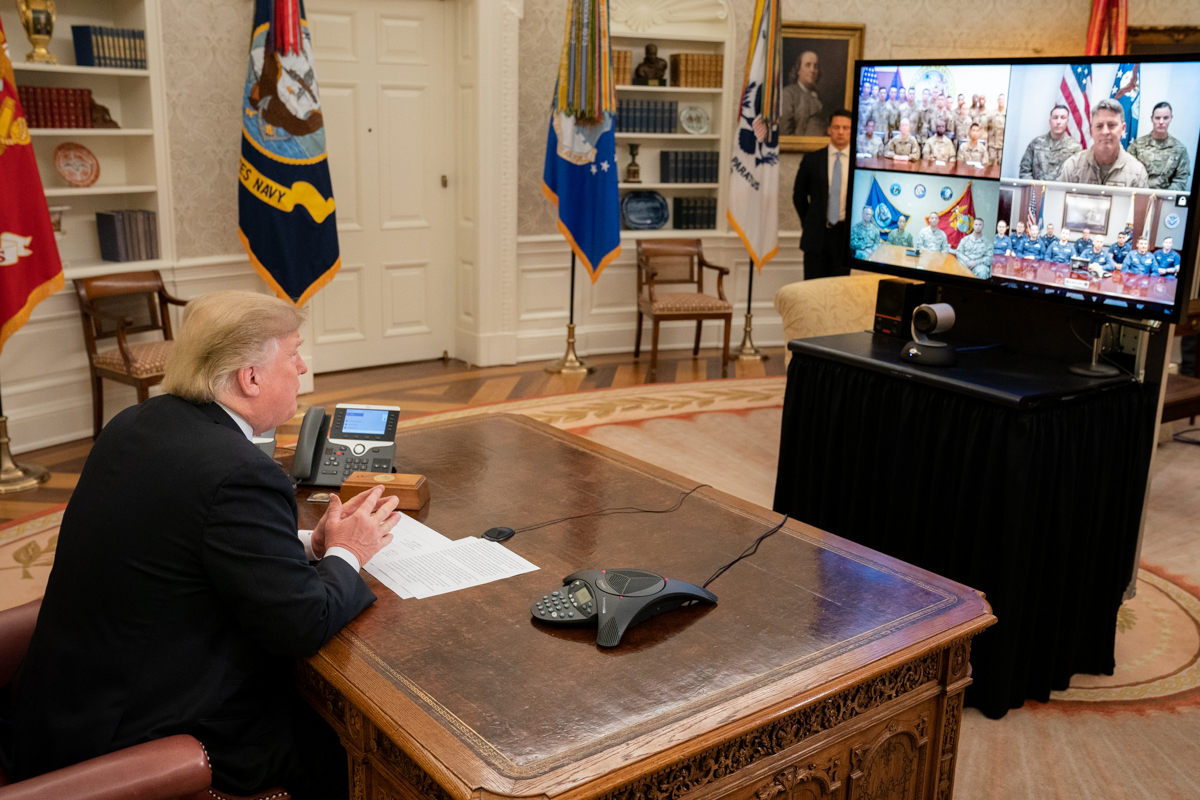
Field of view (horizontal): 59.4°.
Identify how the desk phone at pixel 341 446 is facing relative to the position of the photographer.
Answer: facing the viewer

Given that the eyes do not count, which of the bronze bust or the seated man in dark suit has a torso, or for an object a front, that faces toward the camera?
the bronze bust

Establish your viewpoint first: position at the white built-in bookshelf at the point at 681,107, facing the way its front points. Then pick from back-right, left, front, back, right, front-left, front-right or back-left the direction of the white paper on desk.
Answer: front

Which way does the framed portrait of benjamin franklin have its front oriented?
toward the camera

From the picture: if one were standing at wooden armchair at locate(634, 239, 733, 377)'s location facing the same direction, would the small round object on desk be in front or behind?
in front

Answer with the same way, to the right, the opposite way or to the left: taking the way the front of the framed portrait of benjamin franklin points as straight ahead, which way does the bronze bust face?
the same way

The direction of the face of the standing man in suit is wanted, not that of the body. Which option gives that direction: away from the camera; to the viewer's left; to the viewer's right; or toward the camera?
toward the camera

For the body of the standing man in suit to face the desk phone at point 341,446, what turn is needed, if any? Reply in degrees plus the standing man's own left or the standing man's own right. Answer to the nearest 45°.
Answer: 0° — they already face it

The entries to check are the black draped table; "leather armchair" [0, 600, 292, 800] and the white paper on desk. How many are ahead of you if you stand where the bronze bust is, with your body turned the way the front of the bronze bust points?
3

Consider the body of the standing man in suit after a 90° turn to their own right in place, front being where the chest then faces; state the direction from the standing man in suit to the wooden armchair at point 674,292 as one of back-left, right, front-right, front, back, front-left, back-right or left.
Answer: front

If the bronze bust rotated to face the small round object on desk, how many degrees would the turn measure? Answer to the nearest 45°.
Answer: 0° — it already faces it

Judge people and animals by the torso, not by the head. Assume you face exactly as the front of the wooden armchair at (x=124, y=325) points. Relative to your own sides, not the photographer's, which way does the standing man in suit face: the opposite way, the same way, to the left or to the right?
to the right

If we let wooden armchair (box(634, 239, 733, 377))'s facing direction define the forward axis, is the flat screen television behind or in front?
in front

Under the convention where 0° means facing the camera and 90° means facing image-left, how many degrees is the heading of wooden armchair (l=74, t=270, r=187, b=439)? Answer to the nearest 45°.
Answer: approximately 315°

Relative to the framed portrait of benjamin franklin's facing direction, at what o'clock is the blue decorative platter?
The blue decorative platter is roughly at 2 o'clock from the framed portrait of benjamin franklin.

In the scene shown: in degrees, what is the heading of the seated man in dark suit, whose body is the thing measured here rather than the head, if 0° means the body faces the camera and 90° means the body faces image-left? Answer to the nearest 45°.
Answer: approximately 225°

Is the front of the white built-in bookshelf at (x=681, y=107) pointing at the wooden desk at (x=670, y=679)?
yes
